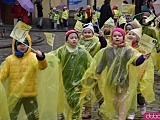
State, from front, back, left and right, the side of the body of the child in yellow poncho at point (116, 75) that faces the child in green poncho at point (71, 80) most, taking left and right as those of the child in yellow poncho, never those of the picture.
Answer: right

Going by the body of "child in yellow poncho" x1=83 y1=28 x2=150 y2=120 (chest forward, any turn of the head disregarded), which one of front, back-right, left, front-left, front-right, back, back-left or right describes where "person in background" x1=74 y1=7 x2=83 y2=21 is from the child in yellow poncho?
back
